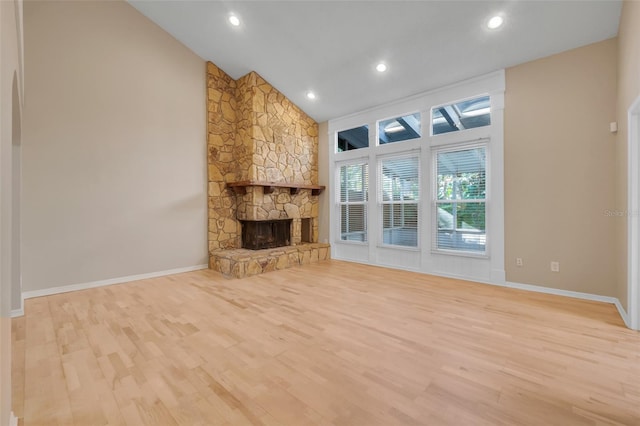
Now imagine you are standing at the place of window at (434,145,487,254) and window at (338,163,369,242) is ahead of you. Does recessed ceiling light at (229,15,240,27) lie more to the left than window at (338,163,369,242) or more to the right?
left

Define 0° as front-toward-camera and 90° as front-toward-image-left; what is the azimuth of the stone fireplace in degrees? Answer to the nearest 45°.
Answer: approximately 315°

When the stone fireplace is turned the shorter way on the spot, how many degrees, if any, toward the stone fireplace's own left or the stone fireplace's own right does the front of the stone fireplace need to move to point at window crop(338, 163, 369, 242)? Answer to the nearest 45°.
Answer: approximately 45° to the stone fireplace's own left
